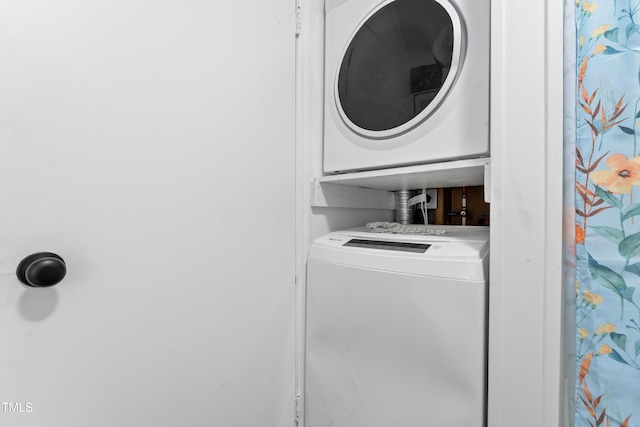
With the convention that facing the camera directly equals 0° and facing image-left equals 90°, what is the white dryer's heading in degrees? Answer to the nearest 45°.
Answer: approximately 45°

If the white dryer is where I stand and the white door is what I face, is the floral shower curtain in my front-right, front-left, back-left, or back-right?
back-left

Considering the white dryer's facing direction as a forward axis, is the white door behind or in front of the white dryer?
in front
